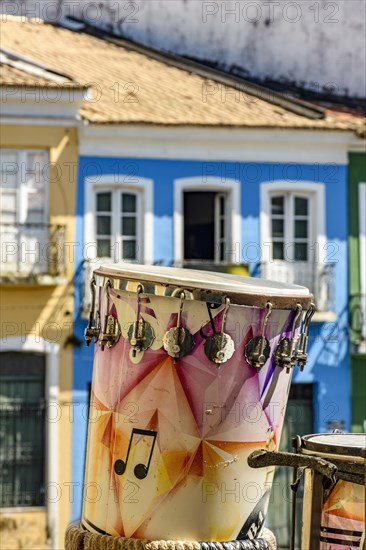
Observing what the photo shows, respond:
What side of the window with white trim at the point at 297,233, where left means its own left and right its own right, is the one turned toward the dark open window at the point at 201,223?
right

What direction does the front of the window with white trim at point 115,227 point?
toward the camera

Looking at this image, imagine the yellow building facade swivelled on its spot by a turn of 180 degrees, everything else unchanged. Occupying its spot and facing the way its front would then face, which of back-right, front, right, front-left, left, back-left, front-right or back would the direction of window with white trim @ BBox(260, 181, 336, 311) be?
right

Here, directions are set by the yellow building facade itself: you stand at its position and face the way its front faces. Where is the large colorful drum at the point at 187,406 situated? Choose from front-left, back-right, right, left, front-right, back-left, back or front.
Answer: front

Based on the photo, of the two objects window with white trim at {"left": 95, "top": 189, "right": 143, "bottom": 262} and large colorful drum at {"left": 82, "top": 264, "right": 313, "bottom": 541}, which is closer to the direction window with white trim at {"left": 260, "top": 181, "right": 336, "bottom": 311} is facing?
the large colorful drum

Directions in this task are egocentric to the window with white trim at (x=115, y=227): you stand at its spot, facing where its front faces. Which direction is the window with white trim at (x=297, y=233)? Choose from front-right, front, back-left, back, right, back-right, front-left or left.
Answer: left

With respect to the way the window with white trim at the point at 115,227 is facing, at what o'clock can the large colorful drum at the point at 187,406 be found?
The large colorful drum is roughly at 12 o'clock from the window with white trim.

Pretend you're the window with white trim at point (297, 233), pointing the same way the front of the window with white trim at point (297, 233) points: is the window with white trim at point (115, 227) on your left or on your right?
on your right

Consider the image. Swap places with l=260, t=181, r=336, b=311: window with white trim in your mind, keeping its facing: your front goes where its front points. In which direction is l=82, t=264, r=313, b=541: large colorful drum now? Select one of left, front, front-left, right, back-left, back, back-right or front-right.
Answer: front

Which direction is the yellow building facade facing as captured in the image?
toward the camera

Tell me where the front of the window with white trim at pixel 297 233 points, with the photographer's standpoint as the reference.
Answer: facing the viewer

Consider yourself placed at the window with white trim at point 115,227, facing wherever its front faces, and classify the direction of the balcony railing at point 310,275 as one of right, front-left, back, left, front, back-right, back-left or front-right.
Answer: left

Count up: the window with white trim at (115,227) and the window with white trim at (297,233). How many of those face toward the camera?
2
